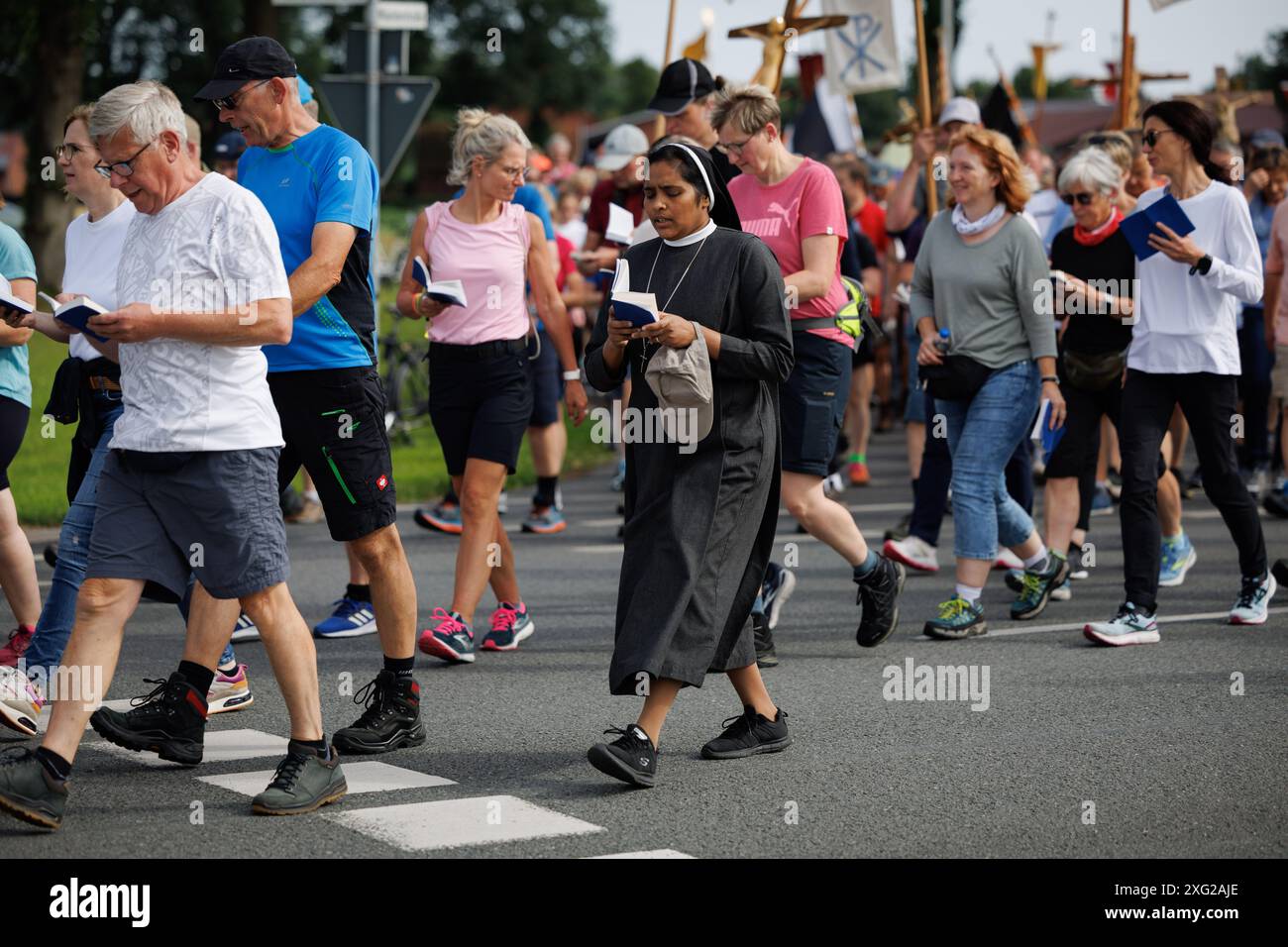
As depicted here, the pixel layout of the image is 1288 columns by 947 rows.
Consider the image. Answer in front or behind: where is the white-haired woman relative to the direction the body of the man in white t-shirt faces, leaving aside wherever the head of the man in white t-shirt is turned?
behind

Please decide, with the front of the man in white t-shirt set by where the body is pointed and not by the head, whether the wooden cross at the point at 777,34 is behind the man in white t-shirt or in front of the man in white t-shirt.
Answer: behind

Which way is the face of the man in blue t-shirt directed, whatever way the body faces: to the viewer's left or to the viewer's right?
to the viewer's left

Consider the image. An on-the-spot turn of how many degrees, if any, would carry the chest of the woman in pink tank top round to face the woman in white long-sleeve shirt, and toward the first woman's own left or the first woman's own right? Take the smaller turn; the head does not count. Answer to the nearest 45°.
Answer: approximately 135° to the first woman's own left

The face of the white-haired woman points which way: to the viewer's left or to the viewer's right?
to the viewer's left

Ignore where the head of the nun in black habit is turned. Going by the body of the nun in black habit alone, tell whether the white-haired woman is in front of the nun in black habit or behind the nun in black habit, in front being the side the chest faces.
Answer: behind
